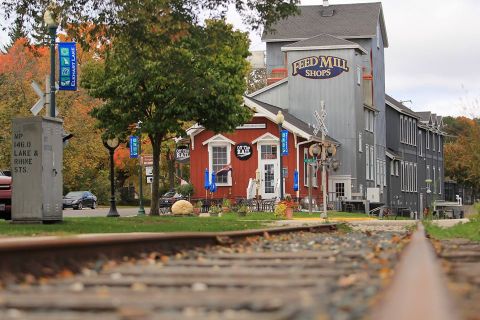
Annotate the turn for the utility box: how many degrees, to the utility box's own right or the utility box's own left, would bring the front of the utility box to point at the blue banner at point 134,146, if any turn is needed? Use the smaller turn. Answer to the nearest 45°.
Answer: approximately 135° to the utility box's own left

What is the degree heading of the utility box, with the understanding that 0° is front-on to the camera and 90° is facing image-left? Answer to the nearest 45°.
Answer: approximately 315°
